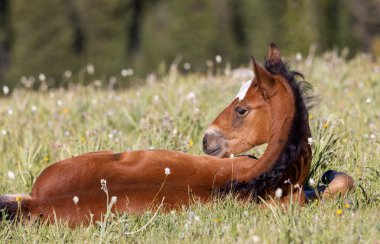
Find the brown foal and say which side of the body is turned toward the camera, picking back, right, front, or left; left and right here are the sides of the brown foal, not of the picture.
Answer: right

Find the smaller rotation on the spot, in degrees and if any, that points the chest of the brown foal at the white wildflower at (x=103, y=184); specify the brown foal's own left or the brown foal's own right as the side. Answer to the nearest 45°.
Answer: approximately 135° to the brown foal's own right
